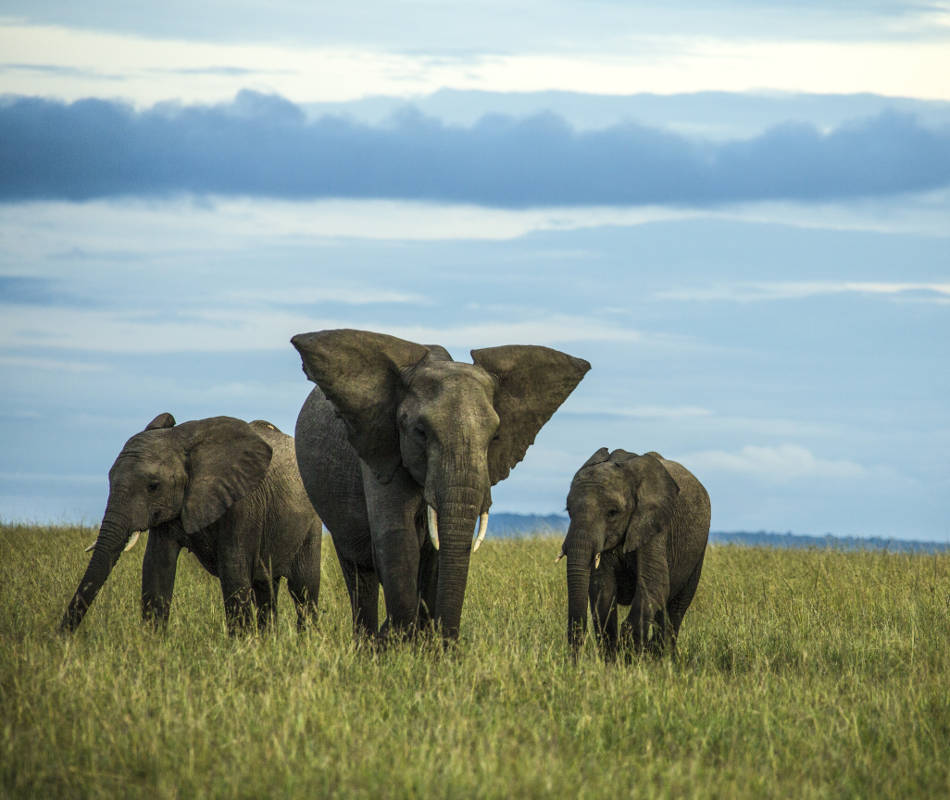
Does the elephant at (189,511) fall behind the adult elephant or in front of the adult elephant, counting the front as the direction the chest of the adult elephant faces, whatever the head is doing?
behind

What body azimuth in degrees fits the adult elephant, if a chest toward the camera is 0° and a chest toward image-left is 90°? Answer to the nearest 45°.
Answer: approximately 315°

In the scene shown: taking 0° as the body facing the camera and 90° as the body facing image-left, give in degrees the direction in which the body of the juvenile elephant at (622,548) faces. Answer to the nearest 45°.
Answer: approximately 45°

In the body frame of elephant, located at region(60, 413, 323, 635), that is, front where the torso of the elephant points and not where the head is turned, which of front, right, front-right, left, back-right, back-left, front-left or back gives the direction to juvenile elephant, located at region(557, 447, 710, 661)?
back-left

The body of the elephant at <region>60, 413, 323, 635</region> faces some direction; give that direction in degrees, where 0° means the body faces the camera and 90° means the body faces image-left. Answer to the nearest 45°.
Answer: approximately 45°

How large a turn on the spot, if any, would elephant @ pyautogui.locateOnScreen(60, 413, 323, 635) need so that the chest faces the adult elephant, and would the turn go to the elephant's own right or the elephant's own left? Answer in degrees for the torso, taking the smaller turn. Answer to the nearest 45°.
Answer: approximately 90° to the elephant's own left

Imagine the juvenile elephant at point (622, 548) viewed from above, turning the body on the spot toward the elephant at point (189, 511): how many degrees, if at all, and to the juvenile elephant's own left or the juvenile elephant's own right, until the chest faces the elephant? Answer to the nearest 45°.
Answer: approximately 45° to the juvenile elephant's own right
